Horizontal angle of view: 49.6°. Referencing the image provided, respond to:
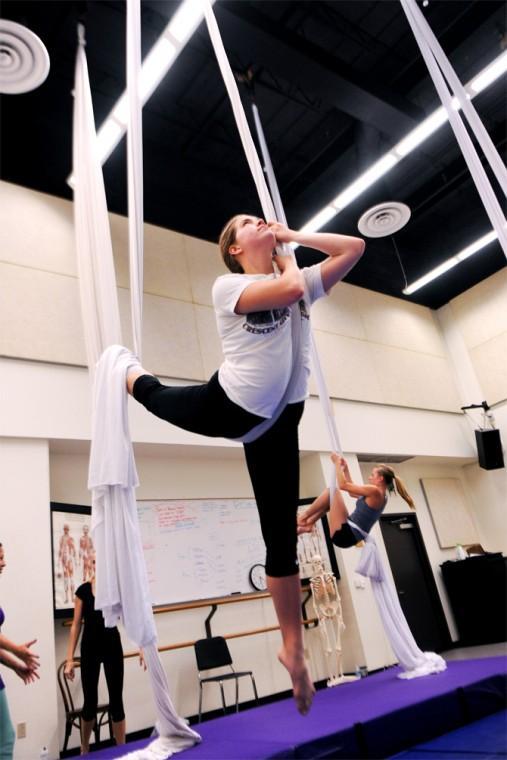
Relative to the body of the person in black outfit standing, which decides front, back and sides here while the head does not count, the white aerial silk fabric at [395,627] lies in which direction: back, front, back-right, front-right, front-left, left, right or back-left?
left

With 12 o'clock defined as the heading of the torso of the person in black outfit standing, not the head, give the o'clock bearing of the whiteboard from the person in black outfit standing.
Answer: The whiteboard is roughly at 7 o'clock from the person in black outfit standing.

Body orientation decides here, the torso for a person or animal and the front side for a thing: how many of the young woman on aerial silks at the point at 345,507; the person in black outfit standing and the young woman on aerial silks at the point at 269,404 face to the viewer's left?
1

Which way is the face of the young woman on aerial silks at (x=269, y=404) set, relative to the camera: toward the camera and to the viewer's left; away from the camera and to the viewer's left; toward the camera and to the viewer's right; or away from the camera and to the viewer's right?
toward the camera and to the viewer's right

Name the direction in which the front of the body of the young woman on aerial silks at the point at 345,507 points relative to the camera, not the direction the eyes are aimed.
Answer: to the viewer's left

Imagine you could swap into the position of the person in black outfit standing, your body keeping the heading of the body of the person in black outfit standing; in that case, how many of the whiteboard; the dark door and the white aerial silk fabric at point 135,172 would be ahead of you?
1

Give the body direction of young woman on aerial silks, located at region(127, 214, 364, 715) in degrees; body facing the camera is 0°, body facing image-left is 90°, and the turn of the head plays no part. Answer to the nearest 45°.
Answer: approximately 315°

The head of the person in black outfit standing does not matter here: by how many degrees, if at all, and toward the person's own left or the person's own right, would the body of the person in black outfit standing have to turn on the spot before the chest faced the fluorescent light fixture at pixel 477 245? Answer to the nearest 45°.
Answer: approximately 90° to the person's own left
